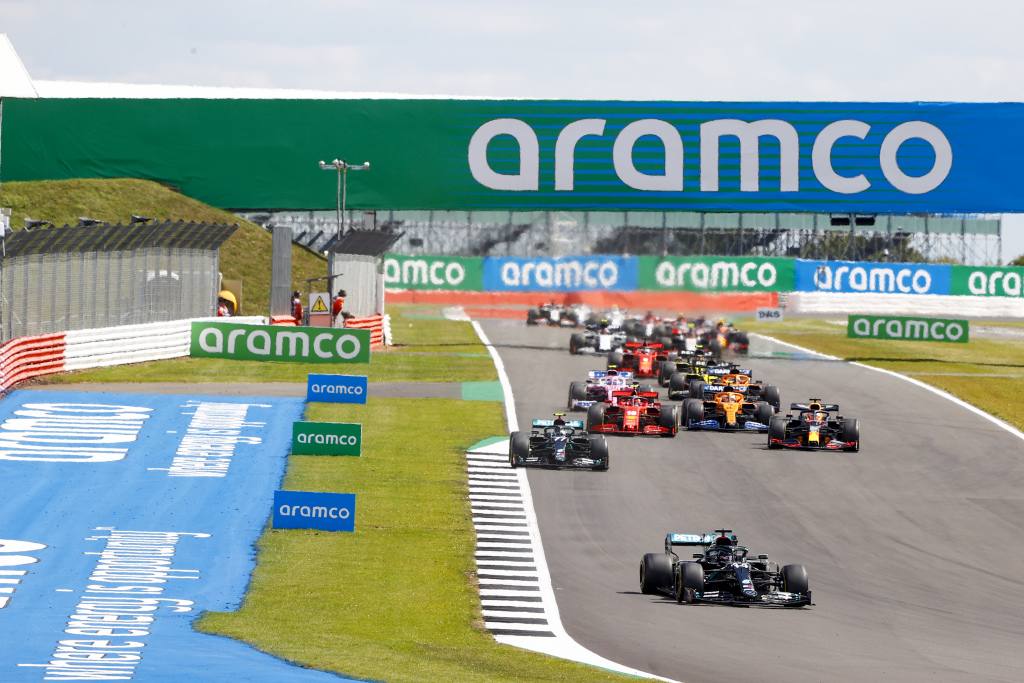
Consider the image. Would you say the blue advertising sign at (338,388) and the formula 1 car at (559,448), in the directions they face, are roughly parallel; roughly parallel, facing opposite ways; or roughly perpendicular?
roughly parallel

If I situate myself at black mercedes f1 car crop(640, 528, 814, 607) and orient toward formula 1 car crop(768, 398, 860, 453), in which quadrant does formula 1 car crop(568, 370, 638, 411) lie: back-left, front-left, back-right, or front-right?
front-left

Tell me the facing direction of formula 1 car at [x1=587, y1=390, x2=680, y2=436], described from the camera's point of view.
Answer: facing the viewer

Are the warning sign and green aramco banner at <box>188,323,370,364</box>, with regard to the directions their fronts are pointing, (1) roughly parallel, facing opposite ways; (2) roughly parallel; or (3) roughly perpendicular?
roughly parallel

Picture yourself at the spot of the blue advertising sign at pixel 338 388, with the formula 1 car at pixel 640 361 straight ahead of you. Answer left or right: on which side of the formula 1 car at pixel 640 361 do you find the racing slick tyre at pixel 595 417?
right

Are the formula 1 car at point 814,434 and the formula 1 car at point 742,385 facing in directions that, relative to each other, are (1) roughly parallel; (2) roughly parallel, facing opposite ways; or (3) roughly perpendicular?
roughly parallel

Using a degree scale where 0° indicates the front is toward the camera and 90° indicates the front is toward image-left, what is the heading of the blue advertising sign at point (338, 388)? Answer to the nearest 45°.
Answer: approximately 0°

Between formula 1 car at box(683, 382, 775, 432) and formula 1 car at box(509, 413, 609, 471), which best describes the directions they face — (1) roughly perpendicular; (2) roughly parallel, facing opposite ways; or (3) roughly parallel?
roughly parallel

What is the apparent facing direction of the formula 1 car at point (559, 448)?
toward the camera

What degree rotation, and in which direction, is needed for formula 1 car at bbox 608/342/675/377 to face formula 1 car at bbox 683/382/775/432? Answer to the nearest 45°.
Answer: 0° — it already faces it

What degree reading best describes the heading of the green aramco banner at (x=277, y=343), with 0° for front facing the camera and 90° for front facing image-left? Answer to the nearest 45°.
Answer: approximately 0°

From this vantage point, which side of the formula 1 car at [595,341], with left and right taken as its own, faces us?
front

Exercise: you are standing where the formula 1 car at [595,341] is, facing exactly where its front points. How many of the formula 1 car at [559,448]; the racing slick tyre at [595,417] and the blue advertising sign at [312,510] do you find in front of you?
3

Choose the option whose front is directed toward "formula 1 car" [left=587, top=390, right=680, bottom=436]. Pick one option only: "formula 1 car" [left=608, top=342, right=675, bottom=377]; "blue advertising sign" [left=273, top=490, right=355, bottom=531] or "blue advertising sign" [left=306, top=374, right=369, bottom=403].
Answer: "formula 1 car" [left=608, top=342, right=675, bottom=377]

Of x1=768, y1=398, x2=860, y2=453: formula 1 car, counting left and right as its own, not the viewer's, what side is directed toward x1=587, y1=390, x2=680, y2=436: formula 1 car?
right

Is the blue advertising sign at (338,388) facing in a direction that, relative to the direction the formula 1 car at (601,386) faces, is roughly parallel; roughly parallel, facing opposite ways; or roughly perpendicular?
roughly parallel

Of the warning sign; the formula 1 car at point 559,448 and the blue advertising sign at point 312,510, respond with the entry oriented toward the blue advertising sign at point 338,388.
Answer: the warning sign

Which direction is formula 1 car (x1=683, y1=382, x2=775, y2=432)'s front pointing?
toward the camera
